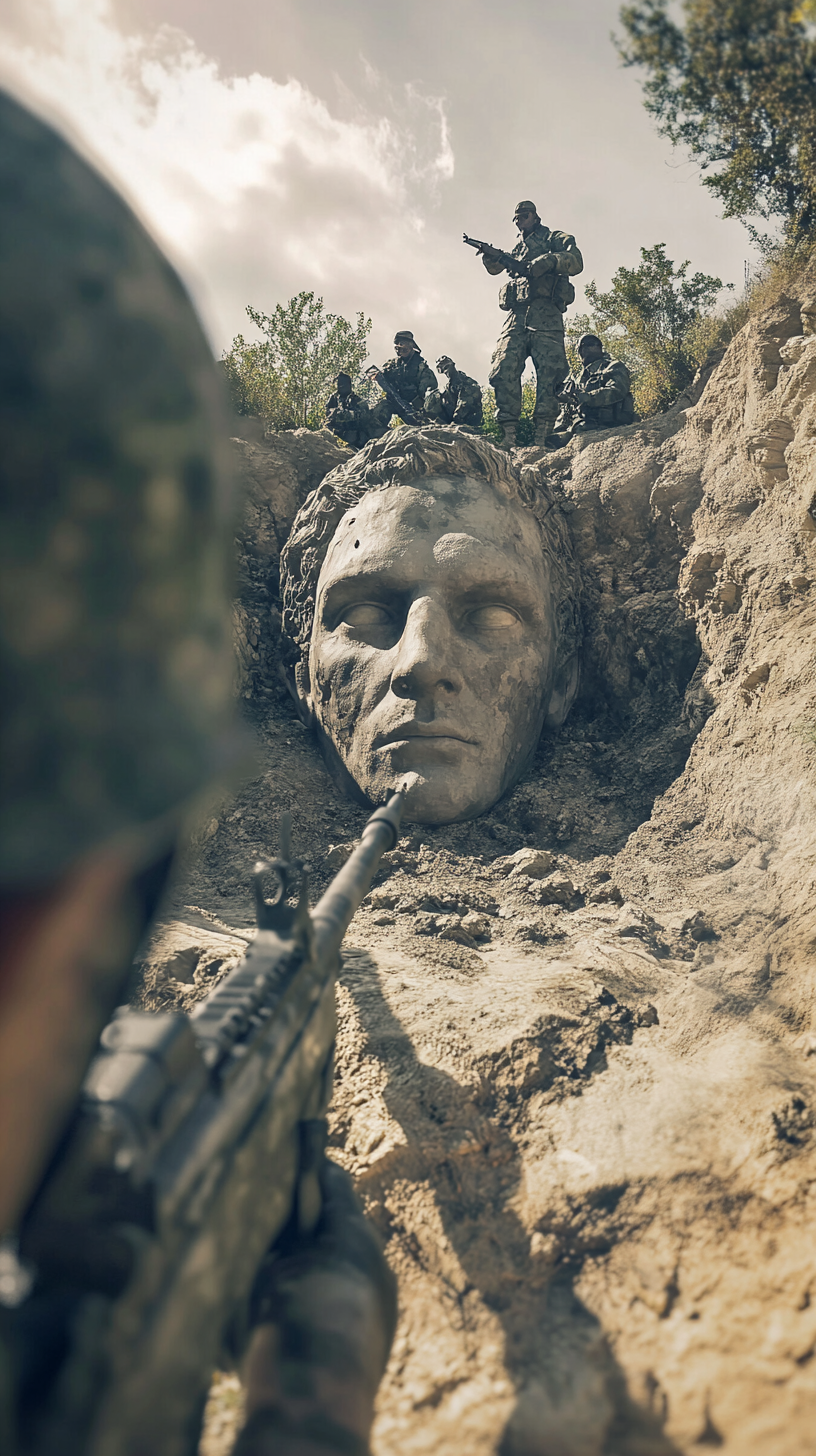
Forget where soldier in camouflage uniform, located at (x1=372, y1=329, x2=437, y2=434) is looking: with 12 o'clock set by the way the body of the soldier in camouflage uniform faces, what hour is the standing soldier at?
The standing soldier is roughly at 9 o'clock from the soldier in camouflage uniform.

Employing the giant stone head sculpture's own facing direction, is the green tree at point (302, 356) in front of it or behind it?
behind

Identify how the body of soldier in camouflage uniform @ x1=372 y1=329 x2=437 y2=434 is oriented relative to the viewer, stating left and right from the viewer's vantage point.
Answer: facing the viewer and to the left of the viewer

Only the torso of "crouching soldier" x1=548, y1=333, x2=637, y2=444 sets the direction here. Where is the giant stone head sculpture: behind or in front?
in front

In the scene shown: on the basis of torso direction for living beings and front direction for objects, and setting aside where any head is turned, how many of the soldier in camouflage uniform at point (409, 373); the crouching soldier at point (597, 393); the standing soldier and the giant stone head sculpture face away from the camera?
0

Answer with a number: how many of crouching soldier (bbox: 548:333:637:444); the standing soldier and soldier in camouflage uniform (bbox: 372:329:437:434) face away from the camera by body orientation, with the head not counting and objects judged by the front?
0

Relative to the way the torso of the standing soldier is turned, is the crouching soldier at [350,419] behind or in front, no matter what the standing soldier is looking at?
in front

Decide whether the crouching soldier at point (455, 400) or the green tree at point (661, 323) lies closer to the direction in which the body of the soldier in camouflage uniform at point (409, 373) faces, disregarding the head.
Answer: the crouching soldier

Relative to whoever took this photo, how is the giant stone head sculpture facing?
facing the viewer

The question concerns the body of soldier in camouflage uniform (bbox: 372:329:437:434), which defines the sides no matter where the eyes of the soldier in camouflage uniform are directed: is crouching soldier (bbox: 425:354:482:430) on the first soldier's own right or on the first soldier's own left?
on the first soldier's own left

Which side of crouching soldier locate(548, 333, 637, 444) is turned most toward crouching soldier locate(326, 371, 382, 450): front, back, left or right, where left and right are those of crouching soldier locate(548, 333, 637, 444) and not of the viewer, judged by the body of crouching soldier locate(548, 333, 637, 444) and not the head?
right

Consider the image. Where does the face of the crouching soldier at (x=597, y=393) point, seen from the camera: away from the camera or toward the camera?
toward the camera

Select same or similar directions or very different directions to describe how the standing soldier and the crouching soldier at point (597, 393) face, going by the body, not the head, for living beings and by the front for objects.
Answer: same or similar directions

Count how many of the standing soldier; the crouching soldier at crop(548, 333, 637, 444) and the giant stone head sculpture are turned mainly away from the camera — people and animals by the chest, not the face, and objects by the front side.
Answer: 0

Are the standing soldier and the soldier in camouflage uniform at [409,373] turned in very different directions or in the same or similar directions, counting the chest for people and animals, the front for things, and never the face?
same or similar directions
